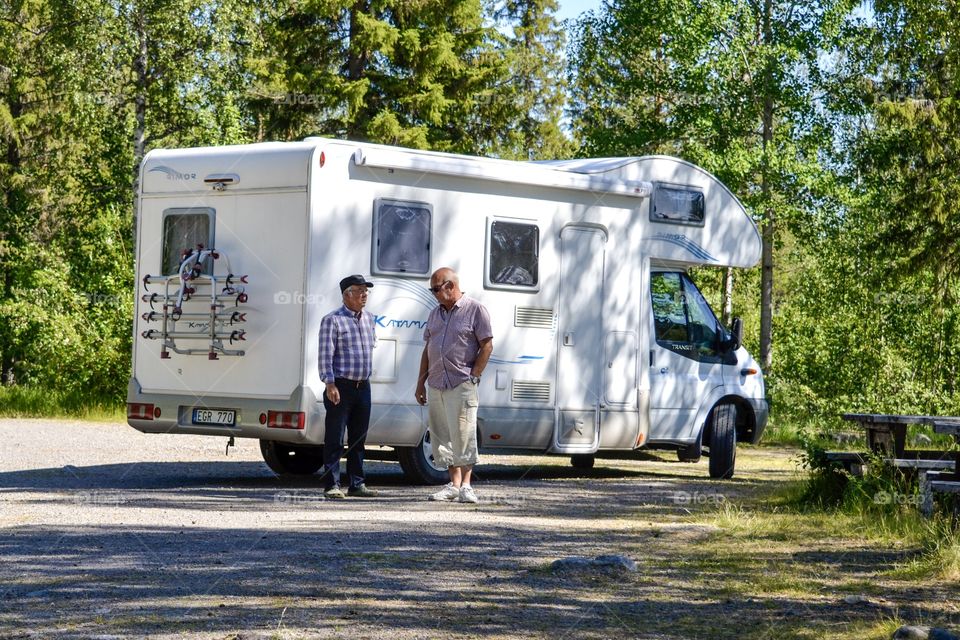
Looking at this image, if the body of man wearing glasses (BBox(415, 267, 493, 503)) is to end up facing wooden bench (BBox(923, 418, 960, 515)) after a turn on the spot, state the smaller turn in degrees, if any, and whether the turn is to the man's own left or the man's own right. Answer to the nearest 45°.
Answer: approximately 135° to the man's own left

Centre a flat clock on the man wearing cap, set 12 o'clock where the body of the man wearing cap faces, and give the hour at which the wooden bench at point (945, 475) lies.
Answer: The wooden bench is roughly at 11 o'clock from the man wearing cap.

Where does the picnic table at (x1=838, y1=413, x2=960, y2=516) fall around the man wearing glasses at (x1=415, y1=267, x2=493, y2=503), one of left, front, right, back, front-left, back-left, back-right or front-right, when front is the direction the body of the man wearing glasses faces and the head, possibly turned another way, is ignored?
back-left

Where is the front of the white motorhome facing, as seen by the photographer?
facing away from the viewer and to the right of the viewer

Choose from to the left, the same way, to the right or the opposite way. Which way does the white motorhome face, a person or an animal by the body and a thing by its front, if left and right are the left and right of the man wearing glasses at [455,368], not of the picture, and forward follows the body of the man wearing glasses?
the opposite way

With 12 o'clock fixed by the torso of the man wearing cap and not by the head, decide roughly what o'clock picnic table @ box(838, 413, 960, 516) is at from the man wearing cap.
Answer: The picnic table is roughly at 11 o'clock from the man wearing cap.

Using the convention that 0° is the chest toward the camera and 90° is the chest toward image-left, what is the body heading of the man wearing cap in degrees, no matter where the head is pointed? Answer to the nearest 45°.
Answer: approximately 315°

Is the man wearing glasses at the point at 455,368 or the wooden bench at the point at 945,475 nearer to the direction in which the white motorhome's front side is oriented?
the wooden bench

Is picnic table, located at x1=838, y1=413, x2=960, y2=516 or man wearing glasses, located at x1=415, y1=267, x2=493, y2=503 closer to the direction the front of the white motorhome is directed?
the picnic table
